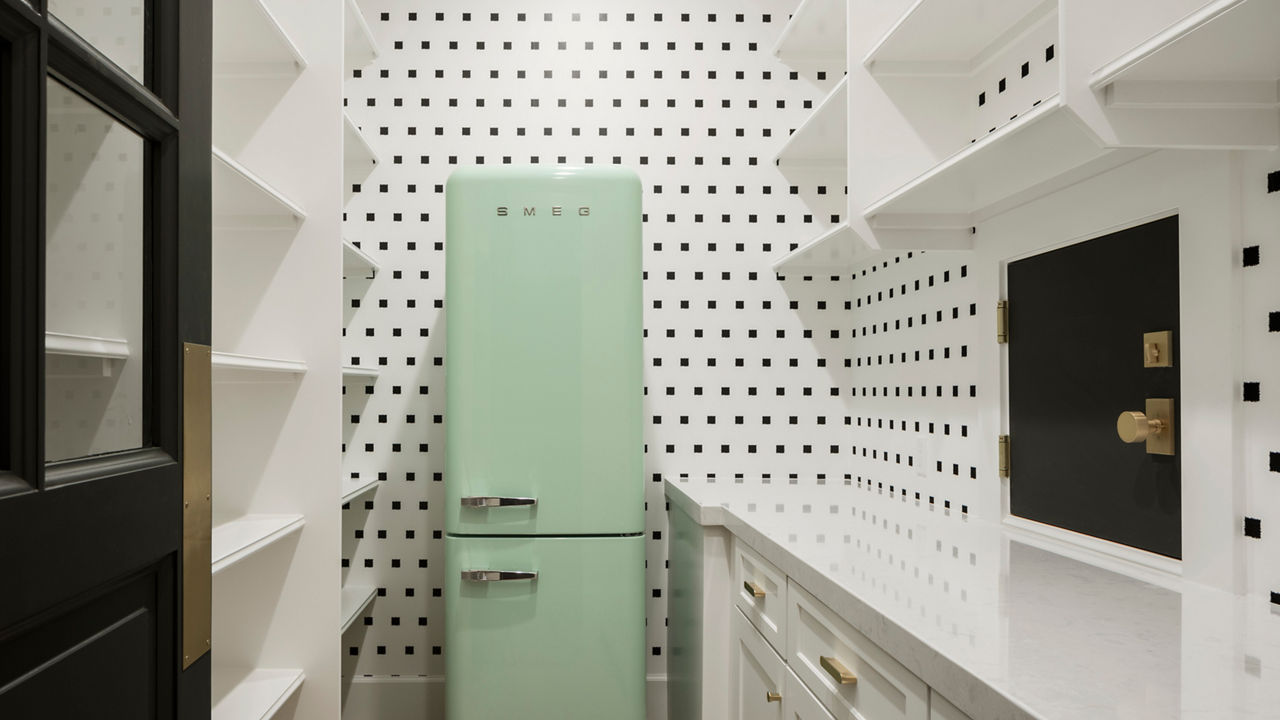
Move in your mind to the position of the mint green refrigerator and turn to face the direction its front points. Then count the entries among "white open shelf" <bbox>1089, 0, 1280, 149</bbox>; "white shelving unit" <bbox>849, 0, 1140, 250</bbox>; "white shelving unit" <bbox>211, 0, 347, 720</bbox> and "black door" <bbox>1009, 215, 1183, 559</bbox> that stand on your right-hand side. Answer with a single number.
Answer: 1

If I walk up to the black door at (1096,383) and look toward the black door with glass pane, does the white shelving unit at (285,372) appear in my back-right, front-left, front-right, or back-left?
front-right

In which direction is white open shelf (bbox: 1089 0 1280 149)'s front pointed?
to the viewer's left

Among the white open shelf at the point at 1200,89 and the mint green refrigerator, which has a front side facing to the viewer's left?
the white open shelf

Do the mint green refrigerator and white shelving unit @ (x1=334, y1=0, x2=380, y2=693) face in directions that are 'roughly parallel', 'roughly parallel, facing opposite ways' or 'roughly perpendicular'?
roughly perpendicular

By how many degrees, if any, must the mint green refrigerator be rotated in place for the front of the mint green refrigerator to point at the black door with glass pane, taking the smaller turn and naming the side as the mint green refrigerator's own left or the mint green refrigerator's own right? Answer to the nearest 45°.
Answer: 0° — it already faces it

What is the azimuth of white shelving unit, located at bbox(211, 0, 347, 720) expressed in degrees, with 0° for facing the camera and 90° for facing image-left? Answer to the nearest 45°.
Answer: approximately 270°

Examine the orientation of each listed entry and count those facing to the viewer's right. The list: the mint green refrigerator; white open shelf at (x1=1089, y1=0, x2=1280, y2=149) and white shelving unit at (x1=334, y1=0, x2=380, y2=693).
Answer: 1

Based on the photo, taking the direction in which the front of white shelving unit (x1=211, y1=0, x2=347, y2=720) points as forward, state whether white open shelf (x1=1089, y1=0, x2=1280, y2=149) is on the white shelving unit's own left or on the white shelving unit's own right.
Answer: on the white shelving unit's own right

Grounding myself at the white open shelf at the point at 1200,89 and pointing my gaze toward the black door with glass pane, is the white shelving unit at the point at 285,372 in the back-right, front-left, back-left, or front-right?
front-right

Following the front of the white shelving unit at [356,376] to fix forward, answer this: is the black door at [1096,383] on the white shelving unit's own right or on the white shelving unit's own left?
on the white shelving unit's own right

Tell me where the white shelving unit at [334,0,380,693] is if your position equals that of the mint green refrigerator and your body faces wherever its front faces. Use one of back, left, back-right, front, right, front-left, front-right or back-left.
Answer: back-right

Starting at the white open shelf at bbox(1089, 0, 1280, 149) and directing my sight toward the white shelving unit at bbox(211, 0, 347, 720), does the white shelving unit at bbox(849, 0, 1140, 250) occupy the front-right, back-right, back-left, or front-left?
front-right

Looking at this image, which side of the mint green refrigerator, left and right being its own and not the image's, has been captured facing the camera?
front

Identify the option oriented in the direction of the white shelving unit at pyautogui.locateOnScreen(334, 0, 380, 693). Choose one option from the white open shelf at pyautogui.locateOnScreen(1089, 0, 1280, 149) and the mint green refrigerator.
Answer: the white open shelf

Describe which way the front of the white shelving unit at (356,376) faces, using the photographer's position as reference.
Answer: facing to the right of the viewer
